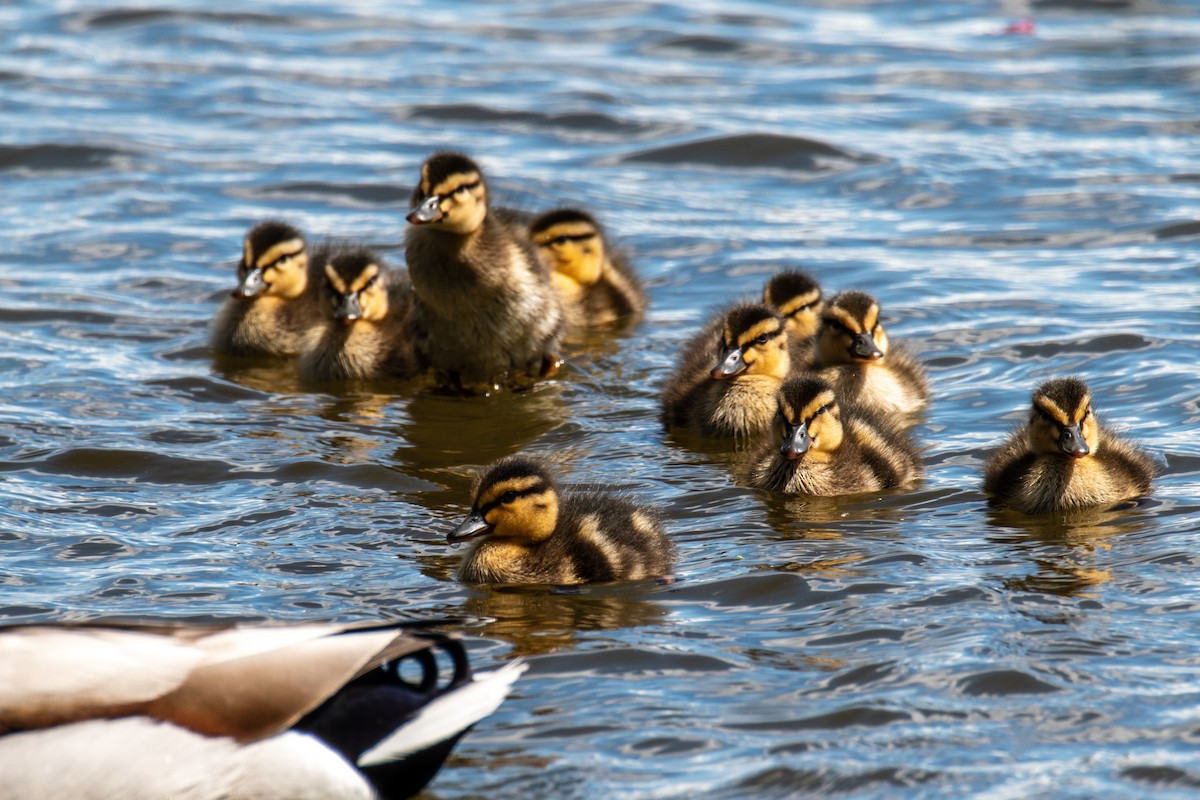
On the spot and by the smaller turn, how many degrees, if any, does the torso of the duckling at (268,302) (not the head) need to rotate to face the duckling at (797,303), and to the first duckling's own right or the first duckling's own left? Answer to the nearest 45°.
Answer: approximately 135° to the first duckling's own left

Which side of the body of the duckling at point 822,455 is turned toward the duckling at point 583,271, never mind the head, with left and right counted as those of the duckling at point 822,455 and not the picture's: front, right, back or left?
right

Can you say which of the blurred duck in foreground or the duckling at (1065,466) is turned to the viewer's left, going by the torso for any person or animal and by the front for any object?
the blurred duck in foreground

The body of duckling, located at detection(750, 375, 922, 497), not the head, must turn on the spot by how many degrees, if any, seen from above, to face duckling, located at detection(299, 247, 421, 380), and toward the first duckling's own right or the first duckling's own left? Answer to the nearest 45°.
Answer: approximately 90° to the first duckling's own right

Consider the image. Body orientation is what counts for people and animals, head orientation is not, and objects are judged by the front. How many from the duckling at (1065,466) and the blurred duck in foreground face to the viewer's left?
1

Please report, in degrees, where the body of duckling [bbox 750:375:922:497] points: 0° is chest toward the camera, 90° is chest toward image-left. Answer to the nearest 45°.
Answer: approximately 45°

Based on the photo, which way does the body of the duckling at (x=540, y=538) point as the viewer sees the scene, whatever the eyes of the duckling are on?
to the viewer's left

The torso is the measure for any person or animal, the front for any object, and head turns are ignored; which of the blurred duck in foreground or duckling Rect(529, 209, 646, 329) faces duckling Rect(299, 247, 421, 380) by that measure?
duckling Rect(529, 209, 646, 329)

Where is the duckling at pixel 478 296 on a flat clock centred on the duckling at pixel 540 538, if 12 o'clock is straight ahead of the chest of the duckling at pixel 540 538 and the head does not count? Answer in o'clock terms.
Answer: the duckling at pixel 478 296 is roughly at 3 o'clock from the duckling at pixel 540 538.

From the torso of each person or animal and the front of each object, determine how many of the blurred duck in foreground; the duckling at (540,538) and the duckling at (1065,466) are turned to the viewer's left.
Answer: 2

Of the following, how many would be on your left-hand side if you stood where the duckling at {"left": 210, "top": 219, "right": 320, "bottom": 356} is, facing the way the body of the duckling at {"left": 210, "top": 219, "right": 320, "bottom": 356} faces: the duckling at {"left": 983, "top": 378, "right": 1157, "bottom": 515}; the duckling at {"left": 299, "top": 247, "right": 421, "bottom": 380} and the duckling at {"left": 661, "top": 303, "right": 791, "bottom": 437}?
3

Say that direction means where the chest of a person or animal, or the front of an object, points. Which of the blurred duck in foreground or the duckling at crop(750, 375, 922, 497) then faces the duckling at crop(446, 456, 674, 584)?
the duckling at crop(750, 375, 922, 497)

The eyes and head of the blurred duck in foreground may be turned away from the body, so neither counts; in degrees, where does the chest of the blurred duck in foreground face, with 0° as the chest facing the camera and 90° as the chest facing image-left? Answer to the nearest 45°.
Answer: approximately 90°
